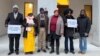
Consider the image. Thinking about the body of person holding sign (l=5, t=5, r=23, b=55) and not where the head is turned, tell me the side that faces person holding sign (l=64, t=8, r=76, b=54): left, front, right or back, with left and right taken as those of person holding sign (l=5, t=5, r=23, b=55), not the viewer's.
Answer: left

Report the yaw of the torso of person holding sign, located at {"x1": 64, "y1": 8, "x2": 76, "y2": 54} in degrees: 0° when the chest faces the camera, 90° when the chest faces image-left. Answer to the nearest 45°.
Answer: approximately 0°

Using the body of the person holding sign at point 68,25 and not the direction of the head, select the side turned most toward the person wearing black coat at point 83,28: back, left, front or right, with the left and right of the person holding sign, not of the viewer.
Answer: left

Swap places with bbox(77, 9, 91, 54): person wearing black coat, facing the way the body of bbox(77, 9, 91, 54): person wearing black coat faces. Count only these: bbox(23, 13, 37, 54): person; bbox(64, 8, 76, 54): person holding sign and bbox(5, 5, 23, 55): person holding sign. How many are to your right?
3

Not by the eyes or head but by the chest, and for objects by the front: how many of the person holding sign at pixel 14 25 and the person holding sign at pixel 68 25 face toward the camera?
2

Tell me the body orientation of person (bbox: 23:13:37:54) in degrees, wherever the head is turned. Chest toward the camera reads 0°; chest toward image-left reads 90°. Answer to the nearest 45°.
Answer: approximately 0°

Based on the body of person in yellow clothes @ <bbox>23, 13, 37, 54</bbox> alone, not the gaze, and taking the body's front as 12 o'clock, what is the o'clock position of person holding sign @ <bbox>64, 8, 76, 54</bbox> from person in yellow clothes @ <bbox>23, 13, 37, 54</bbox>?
person holding sign @ <bbox>64, 8, 76, 54</bbox> is roughly at 9 o'clock from person in yellow clothes @ <bbox>23, 13, 37, 54</bbox>.

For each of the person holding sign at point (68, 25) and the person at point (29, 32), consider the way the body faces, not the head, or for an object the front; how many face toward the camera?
2

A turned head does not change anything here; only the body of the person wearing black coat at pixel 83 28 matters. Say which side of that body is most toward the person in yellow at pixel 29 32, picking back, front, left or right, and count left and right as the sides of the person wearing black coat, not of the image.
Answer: right

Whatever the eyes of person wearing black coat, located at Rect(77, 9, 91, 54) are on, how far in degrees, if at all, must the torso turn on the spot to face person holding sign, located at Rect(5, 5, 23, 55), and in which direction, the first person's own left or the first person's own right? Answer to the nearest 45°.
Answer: approximately 90° to the first person's own right
